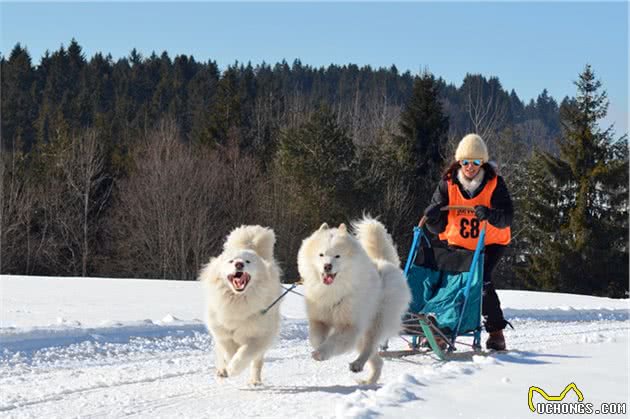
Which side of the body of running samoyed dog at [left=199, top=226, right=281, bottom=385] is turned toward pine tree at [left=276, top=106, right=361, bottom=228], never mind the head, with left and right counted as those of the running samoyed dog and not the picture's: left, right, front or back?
back

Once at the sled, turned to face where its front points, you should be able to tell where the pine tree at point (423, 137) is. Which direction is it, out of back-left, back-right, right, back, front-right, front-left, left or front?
back-right

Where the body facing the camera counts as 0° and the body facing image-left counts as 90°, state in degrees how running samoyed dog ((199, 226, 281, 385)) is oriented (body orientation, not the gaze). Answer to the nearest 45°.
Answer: approximately 0°

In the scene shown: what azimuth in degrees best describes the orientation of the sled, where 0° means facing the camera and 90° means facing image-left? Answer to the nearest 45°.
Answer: approximately 45°

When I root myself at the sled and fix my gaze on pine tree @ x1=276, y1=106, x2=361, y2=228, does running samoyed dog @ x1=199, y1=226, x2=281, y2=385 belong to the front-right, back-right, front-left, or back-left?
back-left

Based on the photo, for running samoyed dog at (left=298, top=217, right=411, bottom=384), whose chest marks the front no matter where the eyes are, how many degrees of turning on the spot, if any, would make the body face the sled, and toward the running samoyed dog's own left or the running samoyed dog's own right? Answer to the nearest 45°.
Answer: approximately 180°

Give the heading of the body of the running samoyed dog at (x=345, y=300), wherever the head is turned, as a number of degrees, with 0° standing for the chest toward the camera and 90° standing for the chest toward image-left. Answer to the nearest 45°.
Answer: approximately 45°

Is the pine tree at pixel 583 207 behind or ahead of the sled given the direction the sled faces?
behind
